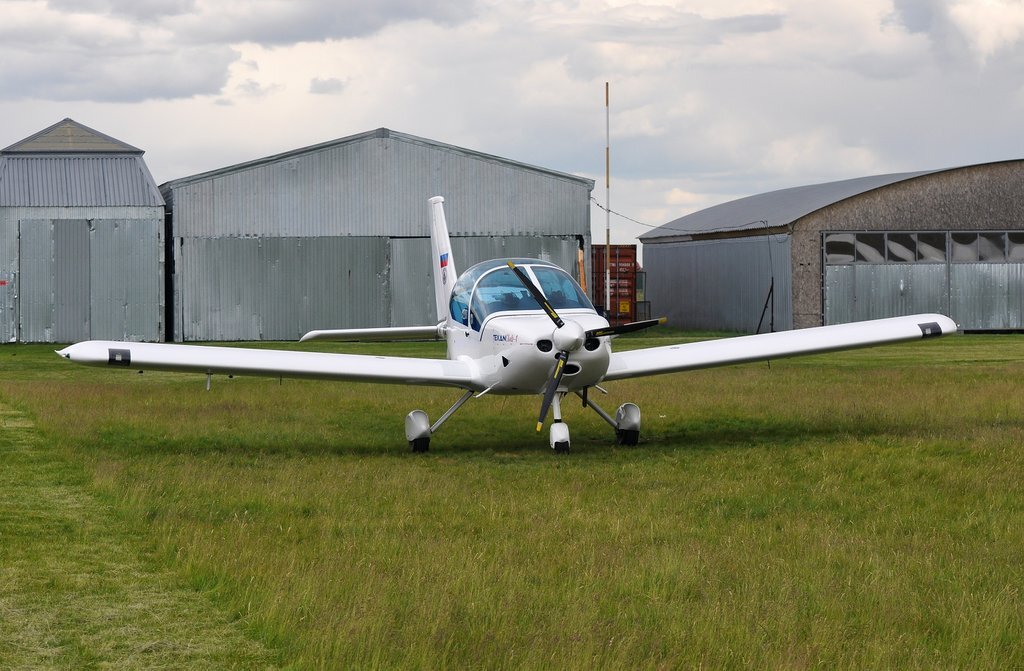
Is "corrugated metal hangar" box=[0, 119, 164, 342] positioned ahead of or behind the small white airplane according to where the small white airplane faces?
behind

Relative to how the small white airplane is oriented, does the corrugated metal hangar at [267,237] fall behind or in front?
behind

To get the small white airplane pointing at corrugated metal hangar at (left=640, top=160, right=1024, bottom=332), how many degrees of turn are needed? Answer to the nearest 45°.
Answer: approximately 135° to its left

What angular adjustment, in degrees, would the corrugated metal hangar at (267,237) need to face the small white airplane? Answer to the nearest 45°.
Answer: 0° — it already faces it

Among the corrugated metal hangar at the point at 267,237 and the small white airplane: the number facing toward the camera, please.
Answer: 2

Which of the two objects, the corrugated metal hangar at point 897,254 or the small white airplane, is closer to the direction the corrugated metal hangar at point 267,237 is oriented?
the small white airplane

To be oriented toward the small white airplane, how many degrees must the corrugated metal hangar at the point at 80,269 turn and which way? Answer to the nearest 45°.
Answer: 0° — it already faces it

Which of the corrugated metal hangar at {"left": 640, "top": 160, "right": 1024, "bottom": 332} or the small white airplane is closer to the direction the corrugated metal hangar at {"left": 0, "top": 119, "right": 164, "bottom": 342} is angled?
the small white airplane

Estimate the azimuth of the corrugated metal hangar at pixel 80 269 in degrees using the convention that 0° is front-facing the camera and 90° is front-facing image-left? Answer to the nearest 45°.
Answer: approximately 0°

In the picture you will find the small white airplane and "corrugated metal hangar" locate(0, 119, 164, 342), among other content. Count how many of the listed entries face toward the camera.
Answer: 2
